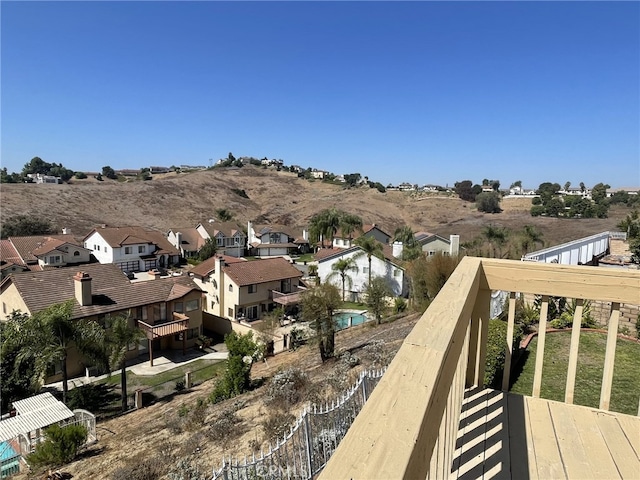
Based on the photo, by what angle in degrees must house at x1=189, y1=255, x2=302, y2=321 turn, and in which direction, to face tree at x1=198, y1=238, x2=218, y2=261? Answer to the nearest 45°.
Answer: approximately 45° to its right

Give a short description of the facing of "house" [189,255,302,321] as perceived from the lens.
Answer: facing away from the viewer and to the left of the viewer

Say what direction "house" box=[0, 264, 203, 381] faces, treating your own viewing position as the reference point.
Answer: facing away from the viewer and to the left of the viewer

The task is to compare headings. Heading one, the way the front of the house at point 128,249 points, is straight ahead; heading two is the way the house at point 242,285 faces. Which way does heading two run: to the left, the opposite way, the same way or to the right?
the opposite way

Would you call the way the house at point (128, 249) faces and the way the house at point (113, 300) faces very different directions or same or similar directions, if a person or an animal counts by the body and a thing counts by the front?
very different directions

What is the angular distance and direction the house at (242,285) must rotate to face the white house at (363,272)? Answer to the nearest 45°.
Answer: approximately 135° to its right

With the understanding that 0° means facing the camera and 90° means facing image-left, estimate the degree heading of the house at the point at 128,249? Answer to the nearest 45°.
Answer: approximately 315°

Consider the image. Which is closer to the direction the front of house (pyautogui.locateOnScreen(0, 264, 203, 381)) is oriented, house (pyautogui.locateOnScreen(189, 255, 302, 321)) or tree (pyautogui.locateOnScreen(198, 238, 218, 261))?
the tree

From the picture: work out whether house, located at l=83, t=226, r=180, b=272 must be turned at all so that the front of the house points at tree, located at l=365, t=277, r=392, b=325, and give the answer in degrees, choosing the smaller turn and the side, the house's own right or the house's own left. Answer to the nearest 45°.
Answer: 0° — it already faces it
